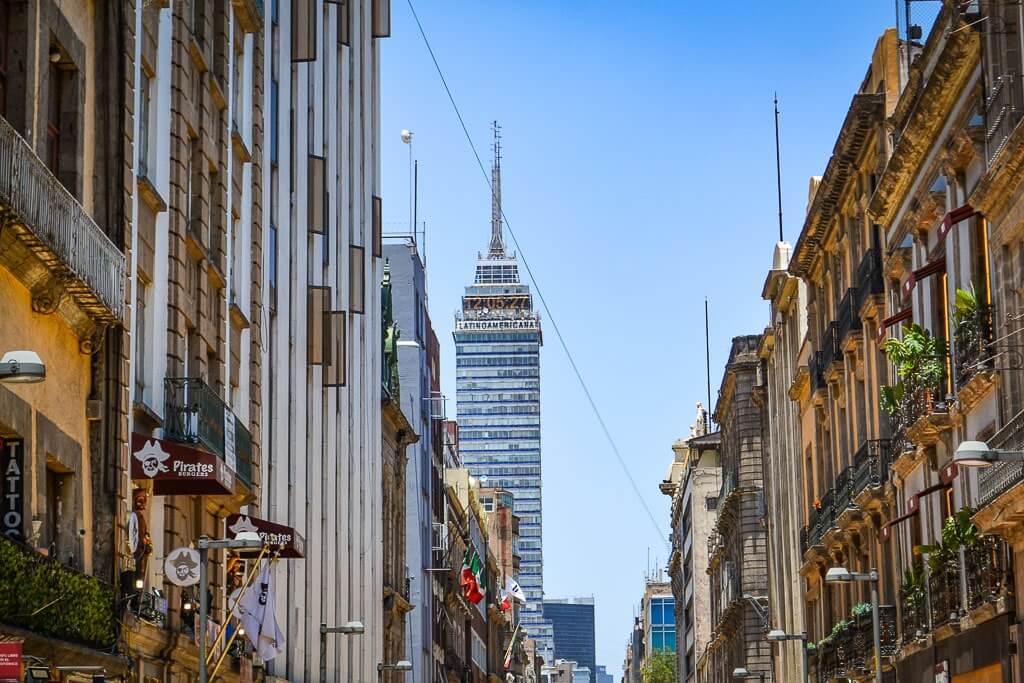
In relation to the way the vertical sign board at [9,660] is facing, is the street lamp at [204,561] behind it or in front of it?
behind

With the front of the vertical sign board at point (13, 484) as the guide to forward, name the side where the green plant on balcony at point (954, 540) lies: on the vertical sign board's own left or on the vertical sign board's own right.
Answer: on the vertical sign board's own left

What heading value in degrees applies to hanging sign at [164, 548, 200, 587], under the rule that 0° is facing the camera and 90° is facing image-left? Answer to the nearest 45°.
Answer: approximately 0°

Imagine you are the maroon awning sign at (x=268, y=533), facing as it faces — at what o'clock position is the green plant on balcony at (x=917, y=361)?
The green plant on balcony is roughly at 11 o'clock from the maroon awning sign.

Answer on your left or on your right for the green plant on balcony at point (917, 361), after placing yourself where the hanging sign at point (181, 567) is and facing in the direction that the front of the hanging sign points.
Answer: on your left

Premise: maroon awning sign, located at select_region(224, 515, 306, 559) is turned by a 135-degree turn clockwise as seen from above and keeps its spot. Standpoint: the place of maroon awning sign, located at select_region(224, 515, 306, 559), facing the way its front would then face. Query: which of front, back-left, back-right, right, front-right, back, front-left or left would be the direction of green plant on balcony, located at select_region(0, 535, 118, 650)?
left

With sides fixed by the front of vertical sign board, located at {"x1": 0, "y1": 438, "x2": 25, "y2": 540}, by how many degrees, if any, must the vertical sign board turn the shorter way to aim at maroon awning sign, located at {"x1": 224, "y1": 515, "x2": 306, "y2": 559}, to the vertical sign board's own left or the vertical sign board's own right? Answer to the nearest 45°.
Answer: approximately 180°

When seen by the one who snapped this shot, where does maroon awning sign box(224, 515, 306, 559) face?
facing the viewer and to the right of the viewer

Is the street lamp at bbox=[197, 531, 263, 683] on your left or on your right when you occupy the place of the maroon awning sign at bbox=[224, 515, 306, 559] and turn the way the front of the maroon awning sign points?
on your right
